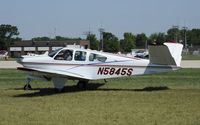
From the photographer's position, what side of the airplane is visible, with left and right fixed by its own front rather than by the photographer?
left
